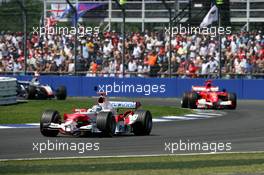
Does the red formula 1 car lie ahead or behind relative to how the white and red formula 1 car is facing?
behind

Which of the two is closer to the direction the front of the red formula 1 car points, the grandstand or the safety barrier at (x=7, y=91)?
the safety barrier

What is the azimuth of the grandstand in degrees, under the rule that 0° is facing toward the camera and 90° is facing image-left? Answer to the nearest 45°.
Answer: approximately 0°

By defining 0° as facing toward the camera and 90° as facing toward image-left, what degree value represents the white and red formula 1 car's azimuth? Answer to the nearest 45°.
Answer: approximately 45°

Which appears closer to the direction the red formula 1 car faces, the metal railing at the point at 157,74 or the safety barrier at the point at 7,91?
the safety barrier

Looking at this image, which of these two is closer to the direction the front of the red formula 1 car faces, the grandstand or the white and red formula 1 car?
the white and red formula 1 car

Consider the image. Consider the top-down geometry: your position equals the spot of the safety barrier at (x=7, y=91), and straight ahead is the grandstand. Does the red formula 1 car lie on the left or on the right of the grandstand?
right

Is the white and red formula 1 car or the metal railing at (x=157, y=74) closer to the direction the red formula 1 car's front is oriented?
the white and red formula 1 car
